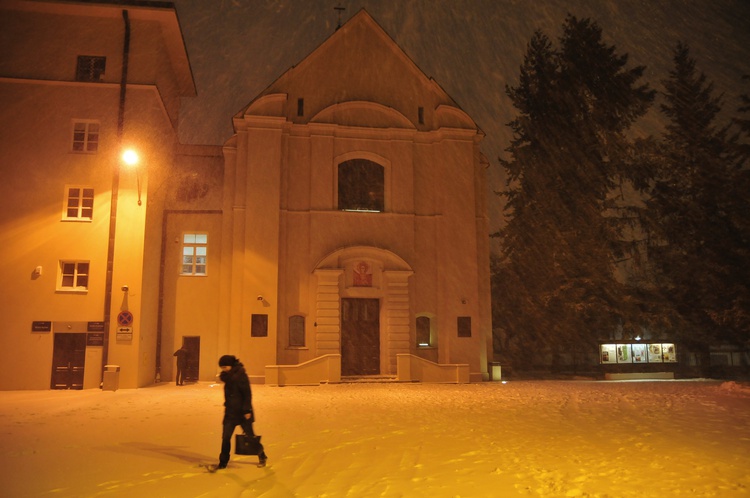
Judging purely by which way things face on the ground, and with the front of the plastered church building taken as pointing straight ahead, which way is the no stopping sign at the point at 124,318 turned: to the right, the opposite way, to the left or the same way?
the same way

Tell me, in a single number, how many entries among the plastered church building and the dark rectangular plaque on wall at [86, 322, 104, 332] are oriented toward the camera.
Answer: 2

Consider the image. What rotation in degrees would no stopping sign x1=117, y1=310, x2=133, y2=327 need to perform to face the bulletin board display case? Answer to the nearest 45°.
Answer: approximately 90° to its left

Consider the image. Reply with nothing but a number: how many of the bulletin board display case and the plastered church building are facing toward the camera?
2

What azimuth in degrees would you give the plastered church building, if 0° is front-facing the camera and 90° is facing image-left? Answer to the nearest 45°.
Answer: approximately 0°

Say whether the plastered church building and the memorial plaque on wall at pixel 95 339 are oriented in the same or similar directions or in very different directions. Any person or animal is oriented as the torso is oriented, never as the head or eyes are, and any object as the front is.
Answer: same or similar directions

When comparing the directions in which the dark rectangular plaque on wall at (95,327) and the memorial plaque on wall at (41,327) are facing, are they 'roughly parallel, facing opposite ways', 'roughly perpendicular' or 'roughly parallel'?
roughly parallel

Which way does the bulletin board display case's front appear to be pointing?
toward the camera

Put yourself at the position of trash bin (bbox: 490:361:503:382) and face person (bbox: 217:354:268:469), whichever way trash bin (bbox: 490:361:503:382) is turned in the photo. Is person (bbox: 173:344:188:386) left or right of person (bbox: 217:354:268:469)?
right

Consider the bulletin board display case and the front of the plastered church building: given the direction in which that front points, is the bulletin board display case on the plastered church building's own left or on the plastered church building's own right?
on the plastered church building's own left

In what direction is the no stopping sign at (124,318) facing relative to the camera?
toward the camera

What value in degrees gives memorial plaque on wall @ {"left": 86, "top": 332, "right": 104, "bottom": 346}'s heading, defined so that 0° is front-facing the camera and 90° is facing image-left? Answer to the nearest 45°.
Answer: approximately 0°

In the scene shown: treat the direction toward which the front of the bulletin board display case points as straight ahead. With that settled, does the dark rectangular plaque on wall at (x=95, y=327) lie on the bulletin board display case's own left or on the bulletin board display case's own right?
on the bulletin board display case's own right

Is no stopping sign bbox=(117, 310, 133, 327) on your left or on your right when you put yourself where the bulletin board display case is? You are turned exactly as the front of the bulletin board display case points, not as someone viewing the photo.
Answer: on your right

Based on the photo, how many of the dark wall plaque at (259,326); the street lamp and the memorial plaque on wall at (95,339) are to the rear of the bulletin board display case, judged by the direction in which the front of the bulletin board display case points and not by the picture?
0

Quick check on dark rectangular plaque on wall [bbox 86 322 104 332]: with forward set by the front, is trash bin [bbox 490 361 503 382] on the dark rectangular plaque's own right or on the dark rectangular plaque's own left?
on the dark rectangular plaque's own left
